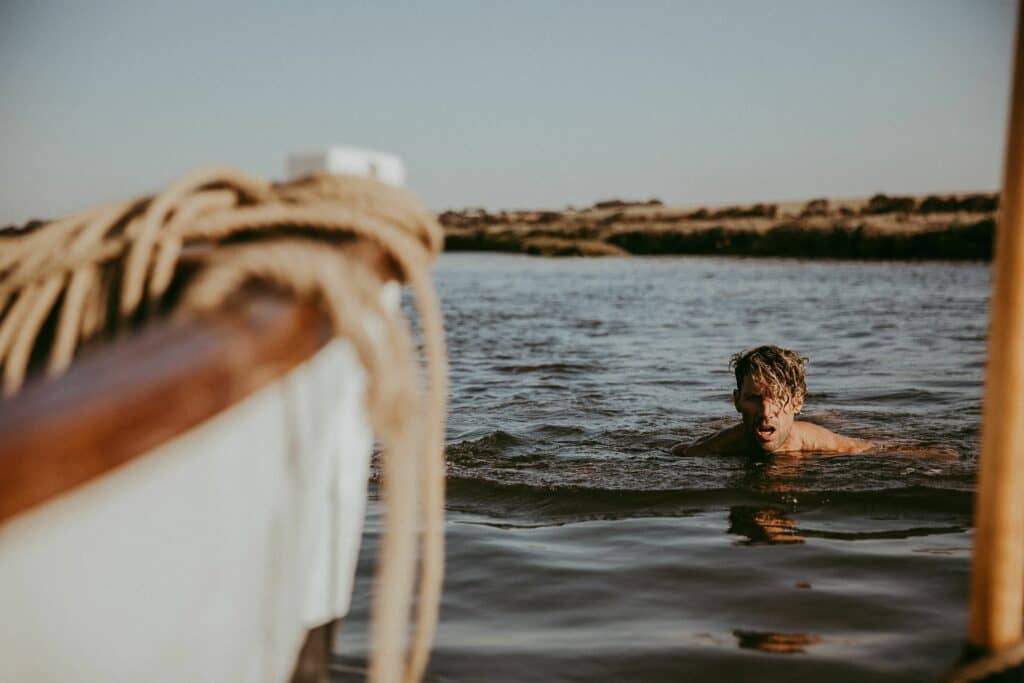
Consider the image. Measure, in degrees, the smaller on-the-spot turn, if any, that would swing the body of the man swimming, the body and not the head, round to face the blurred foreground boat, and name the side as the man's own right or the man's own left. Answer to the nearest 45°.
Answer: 0° — they already face it
